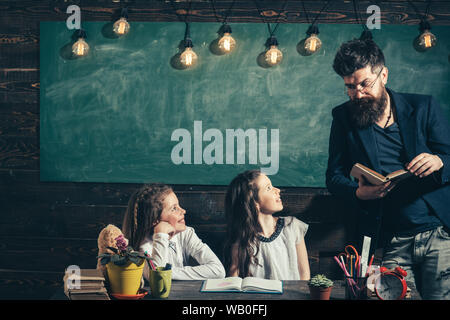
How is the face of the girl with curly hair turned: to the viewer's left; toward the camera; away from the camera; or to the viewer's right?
to the viewer's right

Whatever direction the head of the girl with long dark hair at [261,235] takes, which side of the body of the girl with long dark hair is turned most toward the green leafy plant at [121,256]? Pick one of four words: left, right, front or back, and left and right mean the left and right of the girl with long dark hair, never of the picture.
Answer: right

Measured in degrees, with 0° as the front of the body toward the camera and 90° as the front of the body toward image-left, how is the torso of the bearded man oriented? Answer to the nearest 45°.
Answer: approximately 45°
